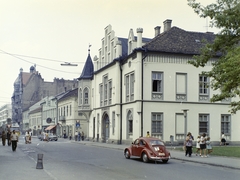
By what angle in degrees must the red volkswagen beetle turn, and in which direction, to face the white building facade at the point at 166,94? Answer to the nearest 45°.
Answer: approximately 45° to its right

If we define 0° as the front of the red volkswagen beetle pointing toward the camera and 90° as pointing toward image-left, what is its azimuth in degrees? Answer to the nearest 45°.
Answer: approximately 135°
